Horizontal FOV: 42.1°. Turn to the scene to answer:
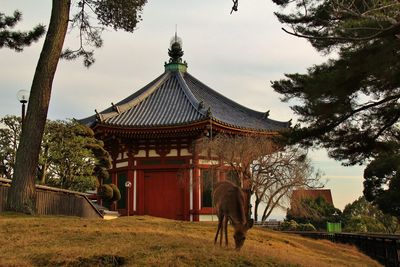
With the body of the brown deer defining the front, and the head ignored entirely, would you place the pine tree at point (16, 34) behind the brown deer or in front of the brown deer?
behind

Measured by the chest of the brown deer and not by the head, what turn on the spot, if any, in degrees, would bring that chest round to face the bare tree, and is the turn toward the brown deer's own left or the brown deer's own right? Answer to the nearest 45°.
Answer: approximately 135° to the brown deer's own left

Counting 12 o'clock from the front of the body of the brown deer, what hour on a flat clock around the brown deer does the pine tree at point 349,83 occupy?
The pine tree is roughly at 9 o'clock from the brown deer.

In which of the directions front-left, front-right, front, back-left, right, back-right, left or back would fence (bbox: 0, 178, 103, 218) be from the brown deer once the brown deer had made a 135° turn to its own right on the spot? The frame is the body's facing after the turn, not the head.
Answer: front-right

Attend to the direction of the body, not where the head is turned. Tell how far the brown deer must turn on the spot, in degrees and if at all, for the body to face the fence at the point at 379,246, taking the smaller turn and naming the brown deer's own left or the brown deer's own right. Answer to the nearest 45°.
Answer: approximately 90° to the brown deer's own left

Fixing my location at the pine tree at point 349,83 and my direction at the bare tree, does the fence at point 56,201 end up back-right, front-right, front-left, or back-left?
front-left

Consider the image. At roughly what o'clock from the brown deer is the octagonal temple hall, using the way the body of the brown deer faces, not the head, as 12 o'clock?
The octagonal temple hall is roughly at 7 o'clock from the brown deer.

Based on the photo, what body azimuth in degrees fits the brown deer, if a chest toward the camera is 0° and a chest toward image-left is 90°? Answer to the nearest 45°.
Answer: approximately 315°
